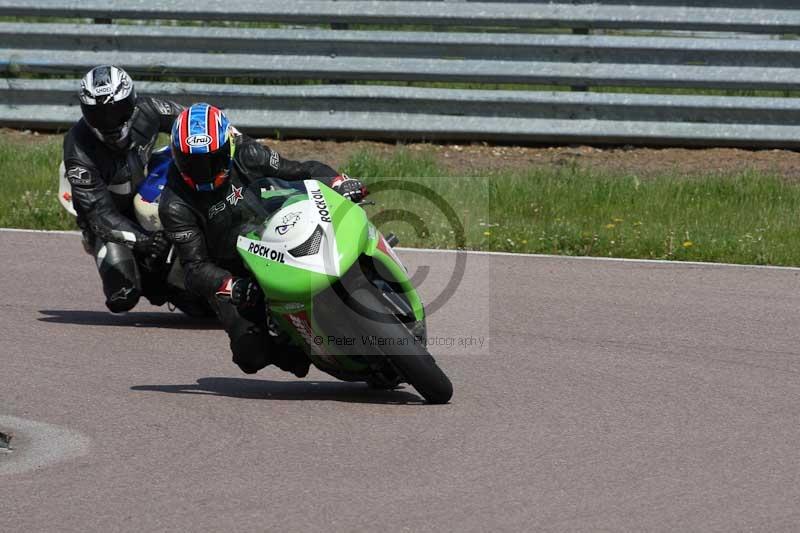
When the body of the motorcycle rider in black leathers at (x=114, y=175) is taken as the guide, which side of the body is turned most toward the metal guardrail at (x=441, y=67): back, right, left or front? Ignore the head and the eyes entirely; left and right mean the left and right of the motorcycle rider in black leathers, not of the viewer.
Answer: left

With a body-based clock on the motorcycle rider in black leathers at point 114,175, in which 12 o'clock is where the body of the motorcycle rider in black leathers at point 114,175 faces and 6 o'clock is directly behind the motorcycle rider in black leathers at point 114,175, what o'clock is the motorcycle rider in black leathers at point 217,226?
the motorcycle rider in black leathers at point 217,226 is roughly at 1 o'clock from the motorcycle rider in black leathers at point 114,175.

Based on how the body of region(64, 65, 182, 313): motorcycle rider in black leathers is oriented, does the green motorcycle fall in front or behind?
in front

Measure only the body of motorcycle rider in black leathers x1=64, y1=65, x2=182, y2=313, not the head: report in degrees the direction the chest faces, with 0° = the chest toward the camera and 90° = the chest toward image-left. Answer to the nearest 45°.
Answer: approximately 315°

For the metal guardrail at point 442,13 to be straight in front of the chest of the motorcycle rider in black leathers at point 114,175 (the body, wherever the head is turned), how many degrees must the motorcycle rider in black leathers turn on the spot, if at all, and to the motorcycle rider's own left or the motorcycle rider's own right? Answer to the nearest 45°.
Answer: approximately 90° to the motorcycle rider's own left

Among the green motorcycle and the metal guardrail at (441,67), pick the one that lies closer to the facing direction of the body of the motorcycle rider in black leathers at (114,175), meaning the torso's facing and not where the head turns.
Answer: the green motorcycle

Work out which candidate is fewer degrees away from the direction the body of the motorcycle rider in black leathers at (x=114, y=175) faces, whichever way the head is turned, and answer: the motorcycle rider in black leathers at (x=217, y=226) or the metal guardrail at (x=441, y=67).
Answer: the motorcycle rider in black leathers

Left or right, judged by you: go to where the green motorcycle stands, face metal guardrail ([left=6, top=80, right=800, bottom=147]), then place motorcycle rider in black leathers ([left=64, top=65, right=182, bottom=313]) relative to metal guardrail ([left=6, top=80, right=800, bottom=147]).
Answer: left
